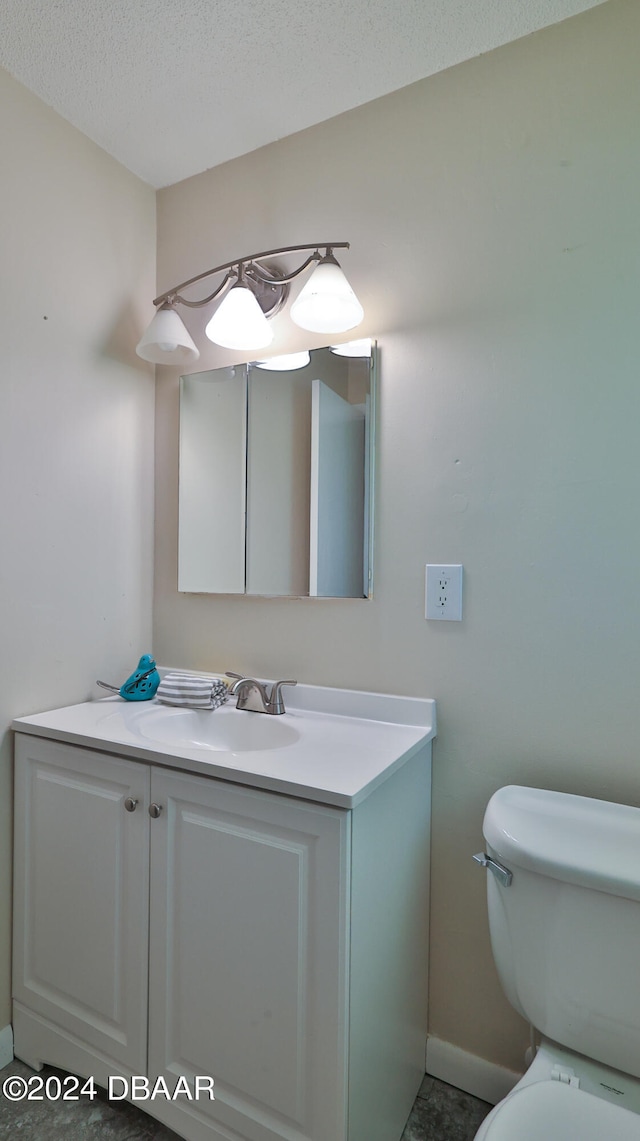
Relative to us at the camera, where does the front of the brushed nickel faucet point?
facing the viewer and to the left of the viewer

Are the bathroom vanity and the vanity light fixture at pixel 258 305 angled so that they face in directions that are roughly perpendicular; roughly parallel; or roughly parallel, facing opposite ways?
roughly parallel

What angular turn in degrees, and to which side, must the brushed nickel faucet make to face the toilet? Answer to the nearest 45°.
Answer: approximately 90° to its left

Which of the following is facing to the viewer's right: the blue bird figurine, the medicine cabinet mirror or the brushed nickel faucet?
the blue bird figurine

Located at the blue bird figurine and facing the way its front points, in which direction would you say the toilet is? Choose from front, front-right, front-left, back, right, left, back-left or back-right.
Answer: front-right

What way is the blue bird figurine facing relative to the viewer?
to the viewer's right

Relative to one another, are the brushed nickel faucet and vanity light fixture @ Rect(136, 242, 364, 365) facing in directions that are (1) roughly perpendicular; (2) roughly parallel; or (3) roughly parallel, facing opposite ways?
roughly parallel
